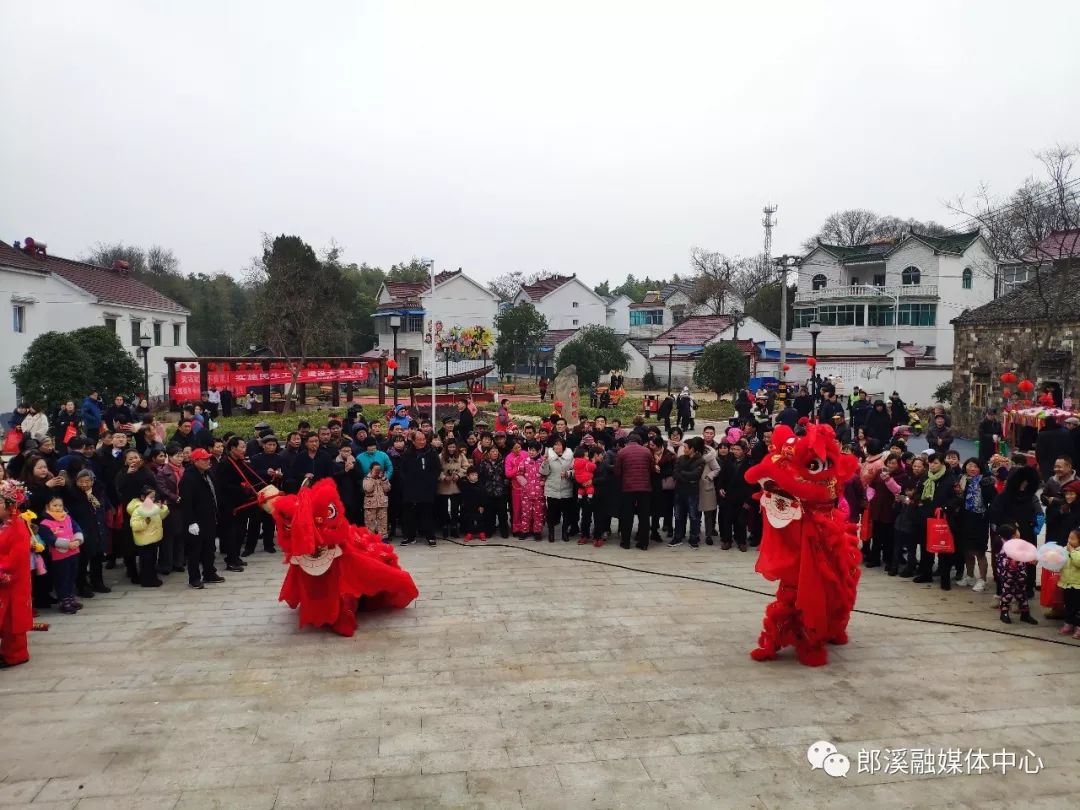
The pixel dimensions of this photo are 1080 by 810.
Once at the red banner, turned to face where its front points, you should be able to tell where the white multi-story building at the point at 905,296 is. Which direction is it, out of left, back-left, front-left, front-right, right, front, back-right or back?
left

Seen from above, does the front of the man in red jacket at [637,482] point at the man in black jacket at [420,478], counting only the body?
no

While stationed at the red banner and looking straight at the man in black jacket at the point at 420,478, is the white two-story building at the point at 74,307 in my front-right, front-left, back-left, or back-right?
back-right

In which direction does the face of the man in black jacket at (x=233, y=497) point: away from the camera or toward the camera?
toward the camera

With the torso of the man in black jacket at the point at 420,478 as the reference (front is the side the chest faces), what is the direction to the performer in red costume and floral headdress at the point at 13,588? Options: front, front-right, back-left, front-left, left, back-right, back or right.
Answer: front-right

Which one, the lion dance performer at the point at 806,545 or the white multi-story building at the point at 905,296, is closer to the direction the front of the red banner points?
the lion dance performer

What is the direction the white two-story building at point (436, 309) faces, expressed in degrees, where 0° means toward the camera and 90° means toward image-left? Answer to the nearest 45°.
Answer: approximately 45°

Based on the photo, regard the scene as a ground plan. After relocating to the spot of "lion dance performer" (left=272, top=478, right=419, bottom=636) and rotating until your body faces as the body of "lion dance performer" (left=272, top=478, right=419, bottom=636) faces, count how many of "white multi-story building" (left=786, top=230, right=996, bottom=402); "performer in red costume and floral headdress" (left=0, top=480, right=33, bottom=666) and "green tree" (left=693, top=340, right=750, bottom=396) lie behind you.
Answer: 2

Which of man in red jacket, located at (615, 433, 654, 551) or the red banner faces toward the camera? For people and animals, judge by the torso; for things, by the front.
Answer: the red banner

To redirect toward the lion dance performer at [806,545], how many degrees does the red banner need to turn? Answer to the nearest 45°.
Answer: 0° — it already faces them

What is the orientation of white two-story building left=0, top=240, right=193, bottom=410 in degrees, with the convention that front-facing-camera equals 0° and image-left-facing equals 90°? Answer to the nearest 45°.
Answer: approximately 315°

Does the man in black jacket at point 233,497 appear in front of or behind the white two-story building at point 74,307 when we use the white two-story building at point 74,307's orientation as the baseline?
in front

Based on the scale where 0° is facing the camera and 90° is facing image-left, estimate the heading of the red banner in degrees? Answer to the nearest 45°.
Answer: approximately 0°

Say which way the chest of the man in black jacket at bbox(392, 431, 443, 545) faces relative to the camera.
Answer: toward the camera
